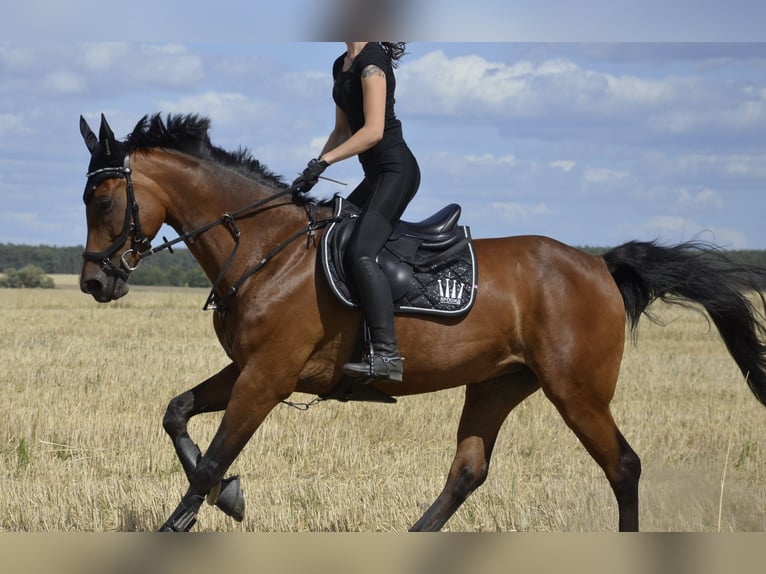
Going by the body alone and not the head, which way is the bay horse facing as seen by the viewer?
to the viewer's left
